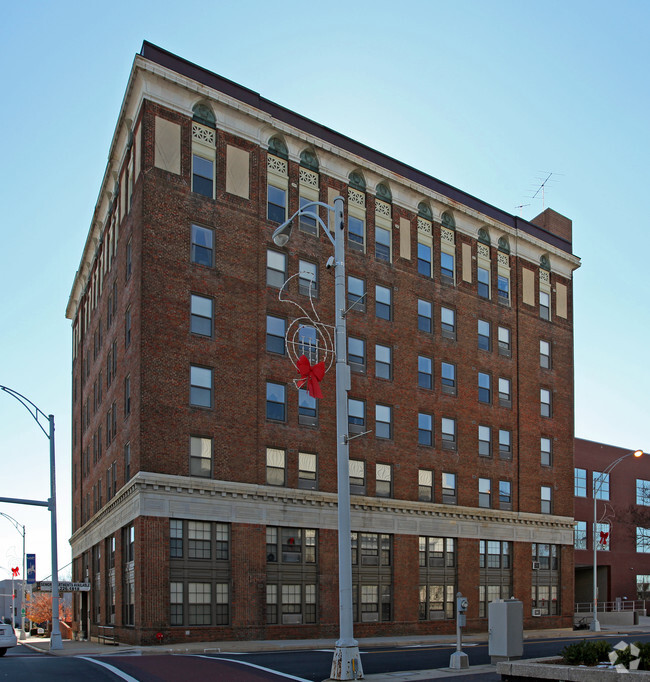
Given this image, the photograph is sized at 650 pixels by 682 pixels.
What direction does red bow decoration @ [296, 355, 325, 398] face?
toward the camera

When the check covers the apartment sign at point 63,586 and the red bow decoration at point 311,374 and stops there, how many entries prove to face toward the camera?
2

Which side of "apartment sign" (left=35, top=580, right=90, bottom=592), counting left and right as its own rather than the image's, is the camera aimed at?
front

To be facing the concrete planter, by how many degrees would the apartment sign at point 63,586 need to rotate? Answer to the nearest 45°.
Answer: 0° — it already faces it

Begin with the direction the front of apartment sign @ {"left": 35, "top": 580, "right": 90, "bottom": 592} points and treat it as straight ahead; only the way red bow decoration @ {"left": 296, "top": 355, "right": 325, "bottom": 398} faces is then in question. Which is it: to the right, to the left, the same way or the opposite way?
the same way

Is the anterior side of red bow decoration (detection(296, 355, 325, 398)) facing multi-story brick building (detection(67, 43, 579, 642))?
no
